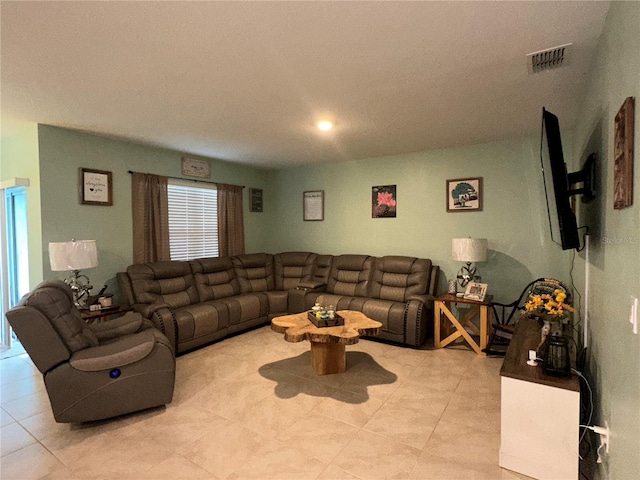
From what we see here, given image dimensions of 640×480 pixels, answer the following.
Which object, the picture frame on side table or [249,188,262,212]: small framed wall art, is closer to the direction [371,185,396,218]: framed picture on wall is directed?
the picture frame on side table

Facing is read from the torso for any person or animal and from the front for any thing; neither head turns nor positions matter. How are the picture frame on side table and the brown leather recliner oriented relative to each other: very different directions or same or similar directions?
very different directions

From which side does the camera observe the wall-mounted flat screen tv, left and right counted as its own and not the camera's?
left

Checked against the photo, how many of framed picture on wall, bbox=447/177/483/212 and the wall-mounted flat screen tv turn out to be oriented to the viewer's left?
1

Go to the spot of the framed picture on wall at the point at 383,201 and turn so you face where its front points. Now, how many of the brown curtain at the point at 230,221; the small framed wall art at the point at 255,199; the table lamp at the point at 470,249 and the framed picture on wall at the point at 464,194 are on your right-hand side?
2

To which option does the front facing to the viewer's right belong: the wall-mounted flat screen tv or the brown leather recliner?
the brown leather recliner

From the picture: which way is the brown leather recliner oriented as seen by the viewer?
to the viewer's right
